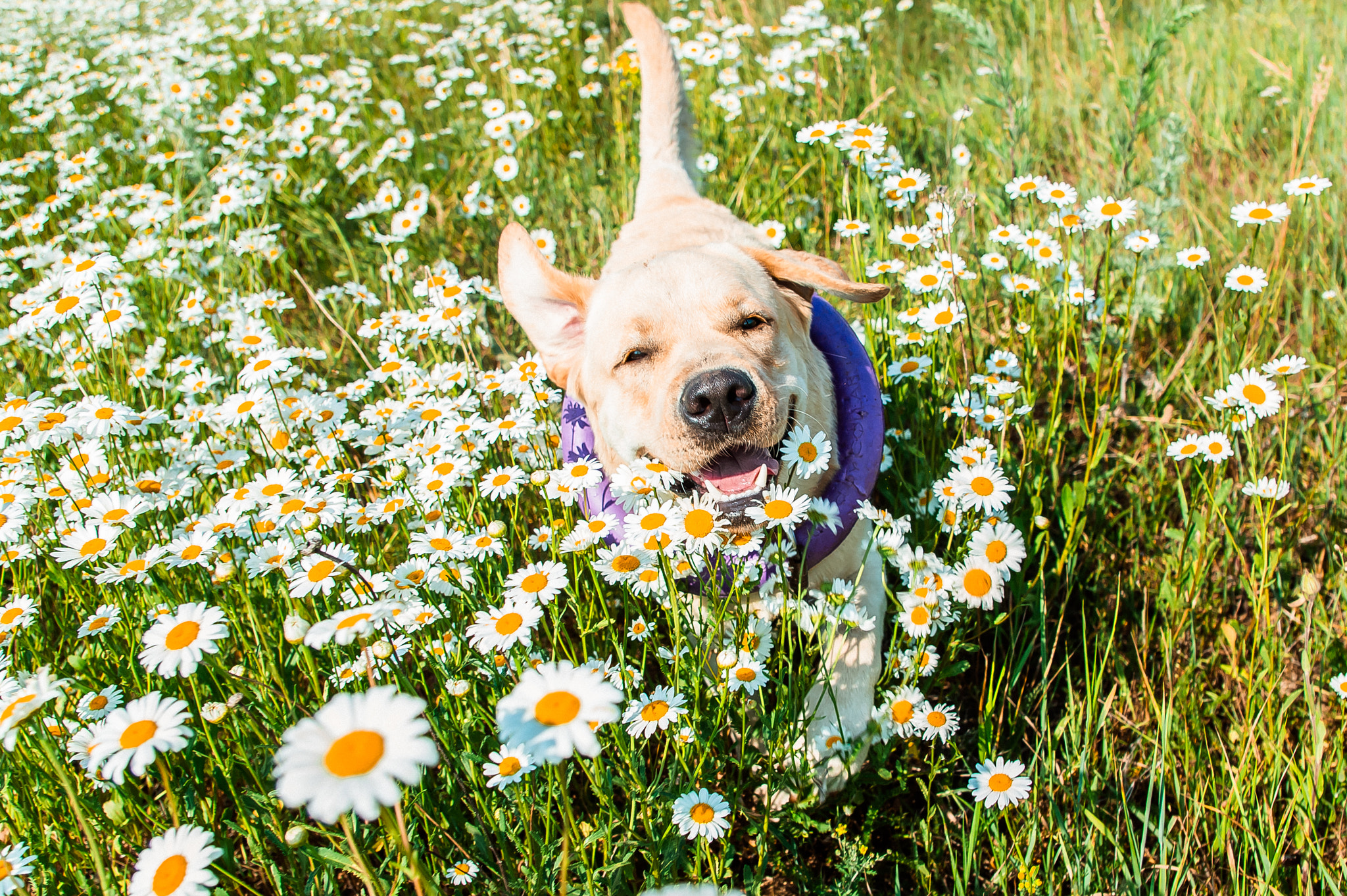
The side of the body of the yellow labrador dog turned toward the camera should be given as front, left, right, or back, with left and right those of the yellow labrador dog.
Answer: front
